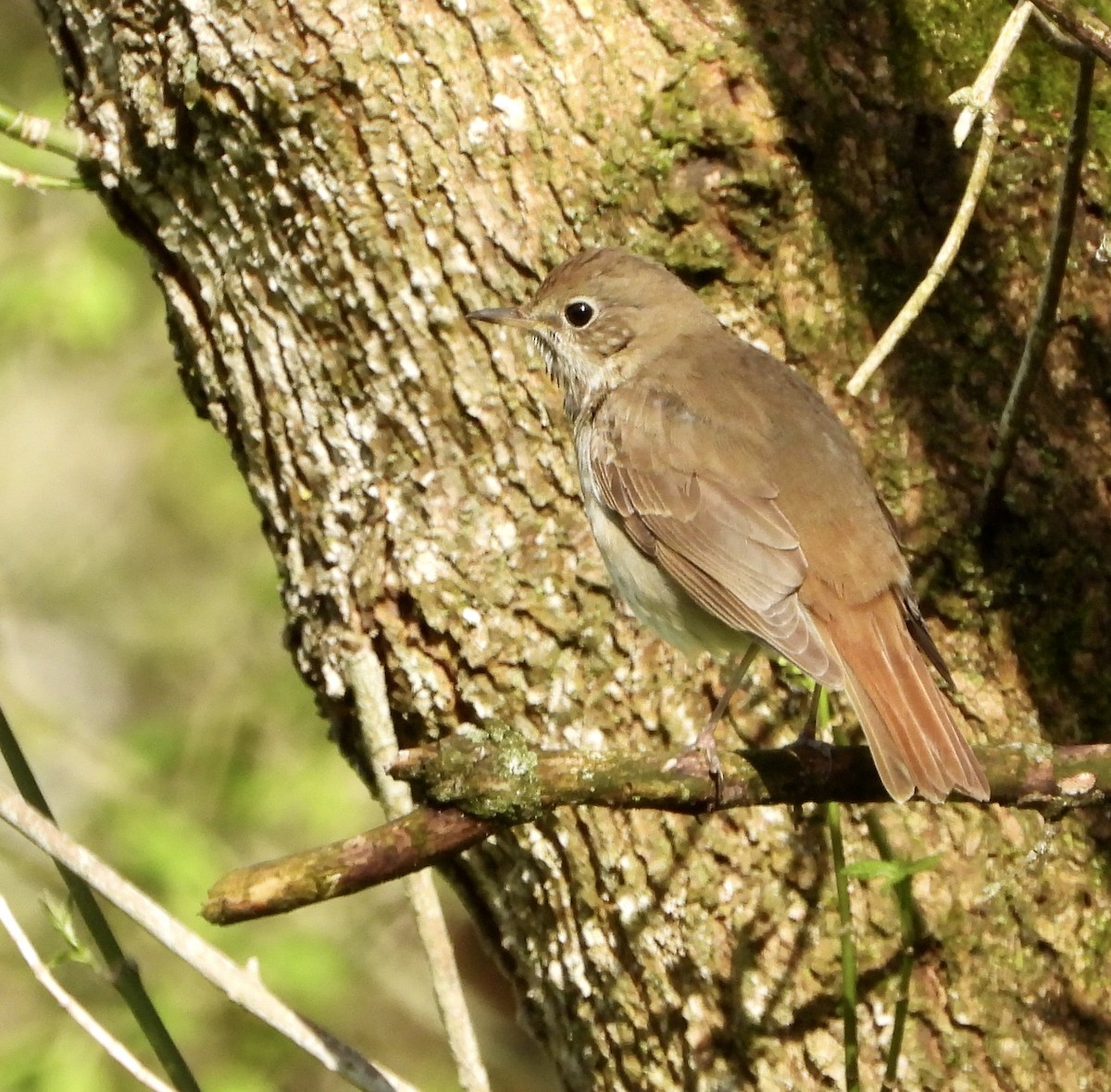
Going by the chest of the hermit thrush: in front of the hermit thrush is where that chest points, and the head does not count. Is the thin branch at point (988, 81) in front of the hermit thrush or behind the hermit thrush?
behind

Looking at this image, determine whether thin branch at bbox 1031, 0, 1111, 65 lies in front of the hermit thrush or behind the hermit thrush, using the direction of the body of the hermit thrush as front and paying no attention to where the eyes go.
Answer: behind

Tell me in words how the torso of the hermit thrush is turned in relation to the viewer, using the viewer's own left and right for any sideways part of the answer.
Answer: facing away from the viewer and to the left of the viewer

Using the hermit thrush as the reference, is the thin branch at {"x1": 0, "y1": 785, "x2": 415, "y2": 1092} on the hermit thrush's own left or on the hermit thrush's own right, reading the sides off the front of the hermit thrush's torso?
on the hermit thrush's own left

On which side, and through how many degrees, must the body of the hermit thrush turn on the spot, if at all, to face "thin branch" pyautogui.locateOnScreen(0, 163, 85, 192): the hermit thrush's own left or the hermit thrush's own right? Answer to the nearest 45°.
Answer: approximately 45° to the hermit thrush's own left

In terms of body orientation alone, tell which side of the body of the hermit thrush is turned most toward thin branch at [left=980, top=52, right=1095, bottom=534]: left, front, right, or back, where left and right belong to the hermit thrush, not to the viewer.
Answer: back
